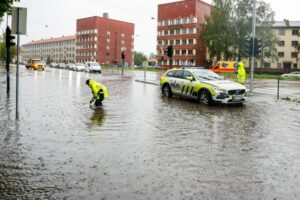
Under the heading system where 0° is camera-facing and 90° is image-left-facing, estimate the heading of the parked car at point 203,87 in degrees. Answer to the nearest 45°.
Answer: approximately 315°
